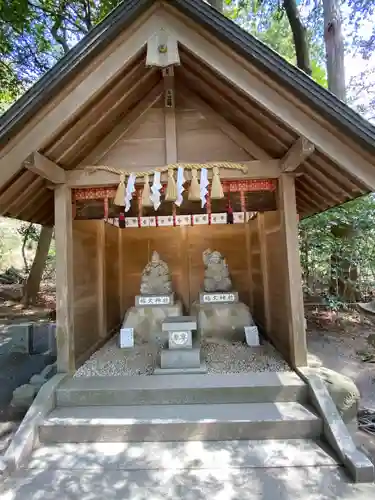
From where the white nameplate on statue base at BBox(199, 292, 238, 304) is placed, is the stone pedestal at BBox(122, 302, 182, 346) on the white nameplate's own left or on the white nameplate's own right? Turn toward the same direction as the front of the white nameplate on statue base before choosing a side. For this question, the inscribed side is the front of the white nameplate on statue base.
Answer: on the white nameplate's own right

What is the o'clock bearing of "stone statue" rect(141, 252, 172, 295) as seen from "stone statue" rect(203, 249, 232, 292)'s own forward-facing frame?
"stone statue" rect(141, 252, 172, 295) is roughly at 3 o'clock from "stone statue" rect(203, 249, 232, 292).

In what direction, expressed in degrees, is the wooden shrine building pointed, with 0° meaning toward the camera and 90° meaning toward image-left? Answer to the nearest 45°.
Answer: approximately 0°

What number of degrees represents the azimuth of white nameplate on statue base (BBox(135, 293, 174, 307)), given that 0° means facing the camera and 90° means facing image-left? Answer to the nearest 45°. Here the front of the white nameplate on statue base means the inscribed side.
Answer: approximately 0°

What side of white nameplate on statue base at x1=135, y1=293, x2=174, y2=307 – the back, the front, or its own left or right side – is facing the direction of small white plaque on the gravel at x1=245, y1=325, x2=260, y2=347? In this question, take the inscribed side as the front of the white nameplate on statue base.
left
